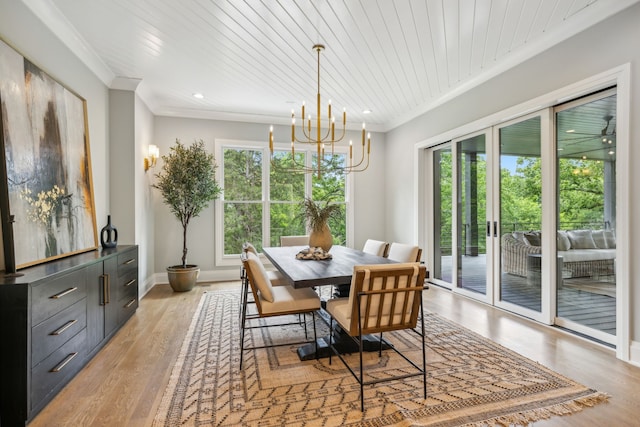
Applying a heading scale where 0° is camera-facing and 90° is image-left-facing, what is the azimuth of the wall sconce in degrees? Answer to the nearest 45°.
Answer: approximately 270°

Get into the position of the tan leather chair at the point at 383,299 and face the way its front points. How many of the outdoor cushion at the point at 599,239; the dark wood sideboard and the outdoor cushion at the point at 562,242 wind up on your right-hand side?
2

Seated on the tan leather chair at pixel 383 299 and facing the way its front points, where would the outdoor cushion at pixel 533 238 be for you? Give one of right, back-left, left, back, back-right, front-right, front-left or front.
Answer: right

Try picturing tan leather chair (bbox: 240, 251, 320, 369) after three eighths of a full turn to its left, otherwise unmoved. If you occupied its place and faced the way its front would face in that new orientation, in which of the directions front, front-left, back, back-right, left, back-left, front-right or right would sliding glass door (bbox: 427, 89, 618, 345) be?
back-right

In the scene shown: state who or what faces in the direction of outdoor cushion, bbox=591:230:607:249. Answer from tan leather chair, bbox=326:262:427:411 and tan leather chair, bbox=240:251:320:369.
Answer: tan leather chair, bbox=240:251:320:369

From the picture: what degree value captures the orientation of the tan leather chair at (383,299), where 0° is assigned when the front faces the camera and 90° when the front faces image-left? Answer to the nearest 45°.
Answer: approximately 135°

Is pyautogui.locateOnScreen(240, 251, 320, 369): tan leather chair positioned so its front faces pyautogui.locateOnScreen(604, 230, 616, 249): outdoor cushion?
yes

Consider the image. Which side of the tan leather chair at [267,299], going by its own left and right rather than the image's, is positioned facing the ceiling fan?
front

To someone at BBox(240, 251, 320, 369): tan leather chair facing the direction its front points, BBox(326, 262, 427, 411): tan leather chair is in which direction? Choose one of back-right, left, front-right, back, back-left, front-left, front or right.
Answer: front-right

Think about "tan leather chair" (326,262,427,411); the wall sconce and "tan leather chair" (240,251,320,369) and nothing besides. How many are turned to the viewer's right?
2

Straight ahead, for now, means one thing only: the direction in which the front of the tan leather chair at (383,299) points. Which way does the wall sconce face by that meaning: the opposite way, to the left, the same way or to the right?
to the right

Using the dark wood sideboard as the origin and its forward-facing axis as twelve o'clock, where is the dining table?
The dining table is roughly at 11 o'clock from the dark wood sideboard.

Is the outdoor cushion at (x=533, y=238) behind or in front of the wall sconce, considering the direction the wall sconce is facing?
in front

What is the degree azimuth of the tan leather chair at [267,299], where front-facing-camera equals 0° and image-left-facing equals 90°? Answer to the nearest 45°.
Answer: approximately 270°

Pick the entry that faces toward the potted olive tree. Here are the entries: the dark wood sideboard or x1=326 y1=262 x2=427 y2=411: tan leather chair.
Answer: the tan leather chair

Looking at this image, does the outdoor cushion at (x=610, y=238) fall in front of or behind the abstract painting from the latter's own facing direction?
in front

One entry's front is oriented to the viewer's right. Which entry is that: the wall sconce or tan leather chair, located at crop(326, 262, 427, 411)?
the wall sconce

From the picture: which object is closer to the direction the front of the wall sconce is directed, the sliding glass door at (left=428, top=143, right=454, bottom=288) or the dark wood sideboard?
the sliding glass door
